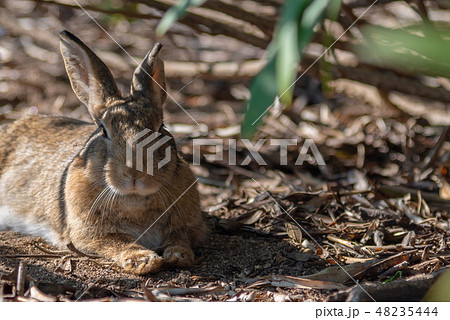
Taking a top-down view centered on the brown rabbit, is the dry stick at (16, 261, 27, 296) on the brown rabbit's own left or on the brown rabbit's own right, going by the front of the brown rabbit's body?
on the brown rabbit's own right

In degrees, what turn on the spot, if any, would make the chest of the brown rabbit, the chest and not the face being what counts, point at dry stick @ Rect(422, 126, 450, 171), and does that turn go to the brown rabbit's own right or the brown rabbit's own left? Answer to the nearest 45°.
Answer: approximately 45° to the brown rabbit's own left

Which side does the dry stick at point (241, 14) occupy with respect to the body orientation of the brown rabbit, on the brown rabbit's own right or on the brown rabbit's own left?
on the brown rabbit's own left

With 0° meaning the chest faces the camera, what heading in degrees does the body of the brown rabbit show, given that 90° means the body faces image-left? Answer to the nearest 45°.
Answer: approximately 315°

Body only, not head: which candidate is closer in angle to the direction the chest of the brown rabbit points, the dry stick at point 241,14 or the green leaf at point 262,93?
the green leaf

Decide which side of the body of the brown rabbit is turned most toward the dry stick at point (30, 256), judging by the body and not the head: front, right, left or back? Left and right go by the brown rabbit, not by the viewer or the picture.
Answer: right
